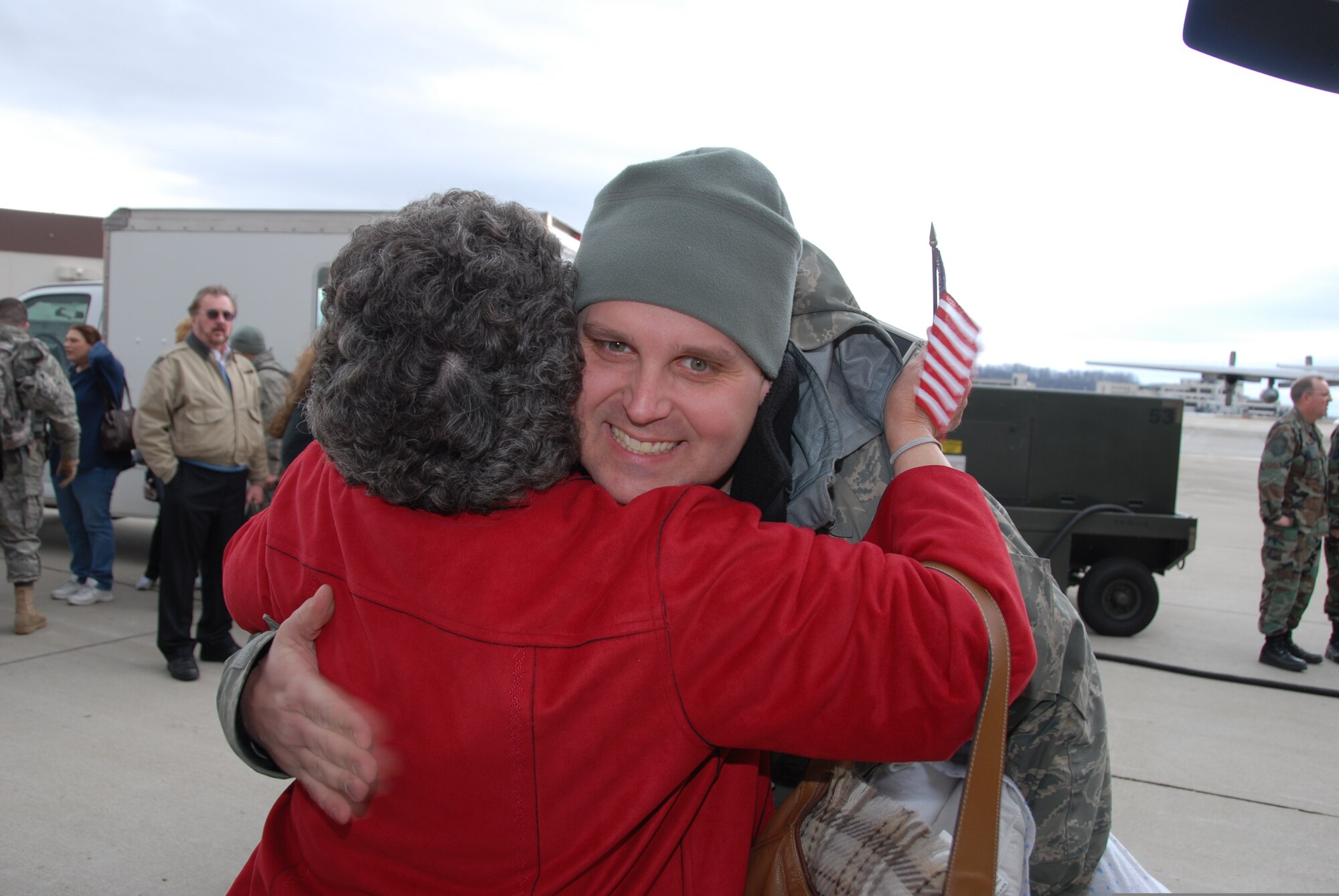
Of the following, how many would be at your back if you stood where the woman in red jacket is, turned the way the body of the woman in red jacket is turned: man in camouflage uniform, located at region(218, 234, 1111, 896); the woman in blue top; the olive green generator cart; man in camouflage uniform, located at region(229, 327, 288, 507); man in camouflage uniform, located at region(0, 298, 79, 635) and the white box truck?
0

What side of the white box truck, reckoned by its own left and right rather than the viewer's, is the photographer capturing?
left

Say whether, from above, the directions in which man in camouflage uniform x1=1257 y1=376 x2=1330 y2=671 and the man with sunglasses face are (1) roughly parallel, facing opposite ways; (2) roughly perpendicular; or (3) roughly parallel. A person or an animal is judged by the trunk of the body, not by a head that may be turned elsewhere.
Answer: roughly parallel

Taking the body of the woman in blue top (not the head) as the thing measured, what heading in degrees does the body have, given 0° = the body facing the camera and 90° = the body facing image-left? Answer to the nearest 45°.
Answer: approximately 90°

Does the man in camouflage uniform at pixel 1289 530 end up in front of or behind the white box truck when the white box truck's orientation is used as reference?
behind

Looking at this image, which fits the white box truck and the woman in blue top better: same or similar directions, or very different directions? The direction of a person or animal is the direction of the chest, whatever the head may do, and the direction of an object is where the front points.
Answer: same or similar directions

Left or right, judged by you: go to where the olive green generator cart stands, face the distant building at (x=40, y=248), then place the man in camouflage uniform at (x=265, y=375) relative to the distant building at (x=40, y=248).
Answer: left

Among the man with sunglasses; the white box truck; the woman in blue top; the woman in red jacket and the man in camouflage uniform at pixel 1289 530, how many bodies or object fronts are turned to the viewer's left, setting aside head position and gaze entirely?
2

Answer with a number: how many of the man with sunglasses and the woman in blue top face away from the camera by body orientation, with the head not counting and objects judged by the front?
0

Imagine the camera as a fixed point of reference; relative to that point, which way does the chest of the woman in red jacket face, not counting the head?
away from the camera

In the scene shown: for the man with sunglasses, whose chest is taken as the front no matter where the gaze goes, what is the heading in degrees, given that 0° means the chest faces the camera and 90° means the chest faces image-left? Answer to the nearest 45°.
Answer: approximately 315°

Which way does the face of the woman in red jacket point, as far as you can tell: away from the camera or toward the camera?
away from the camera
